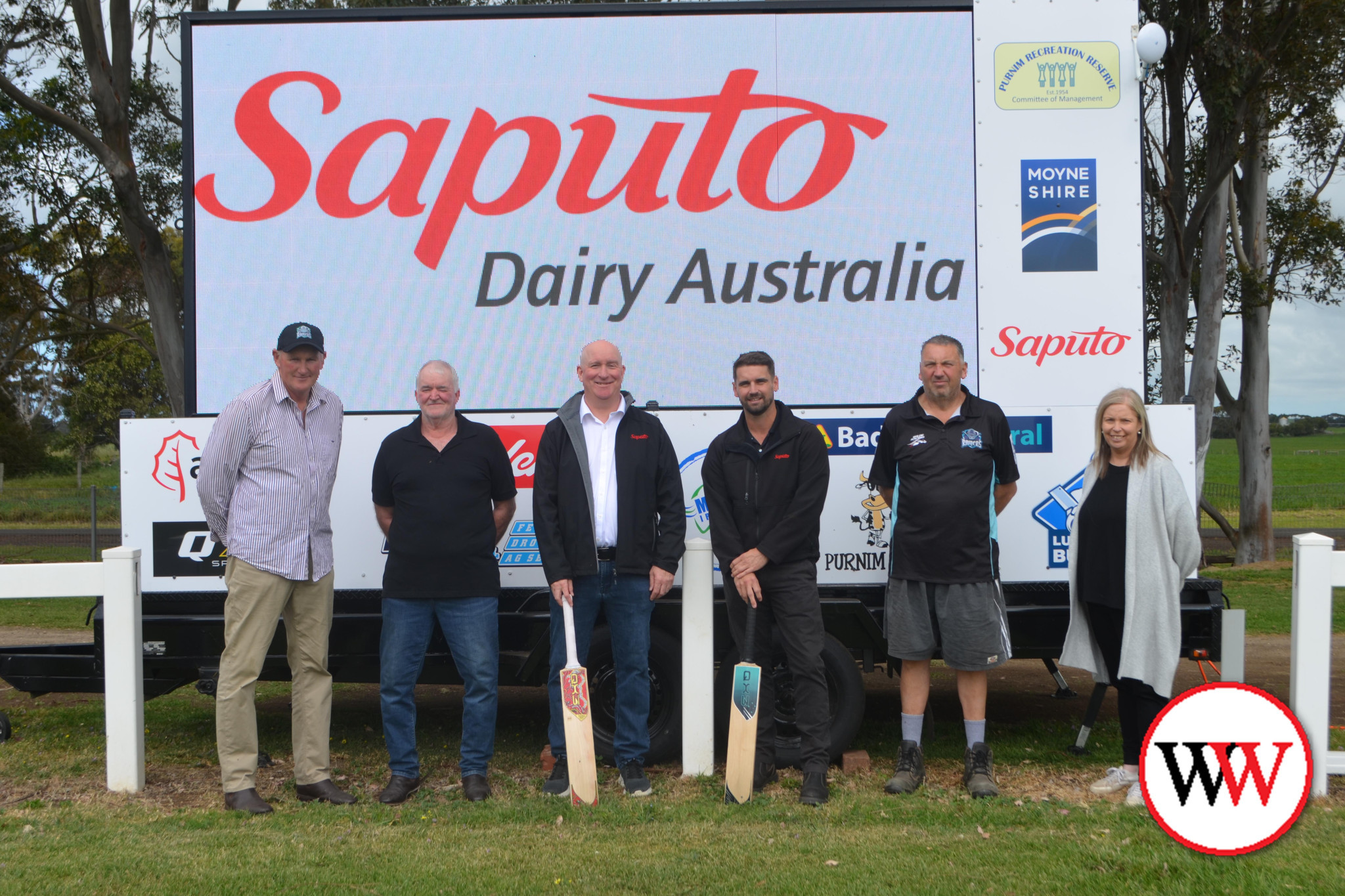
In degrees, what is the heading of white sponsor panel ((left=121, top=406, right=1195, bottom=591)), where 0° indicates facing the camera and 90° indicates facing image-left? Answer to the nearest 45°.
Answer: approximately 0°

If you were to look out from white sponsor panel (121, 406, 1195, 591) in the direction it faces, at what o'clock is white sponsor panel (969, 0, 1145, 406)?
white sponsor panel (969, 0, 1145, 406) is roughly at 9 o'clock from white sponsor panel (121, 406, 1195, 591).

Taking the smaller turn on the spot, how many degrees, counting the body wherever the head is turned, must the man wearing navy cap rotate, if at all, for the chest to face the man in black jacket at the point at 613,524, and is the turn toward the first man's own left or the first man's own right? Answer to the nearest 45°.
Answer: approximately 45° to the first man's own left

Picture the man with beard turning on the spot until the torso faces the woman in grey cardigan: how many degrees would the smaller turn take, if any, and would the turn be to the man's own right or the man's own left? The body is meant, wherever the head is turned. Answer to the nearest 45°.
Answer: approximately 90° to the man's own left

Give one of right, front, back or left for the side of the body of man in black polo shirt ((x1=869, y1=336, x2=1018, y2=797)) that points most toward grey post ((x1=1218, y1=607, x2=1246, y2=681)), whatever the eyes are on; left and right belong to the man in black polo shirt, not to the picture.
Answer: left

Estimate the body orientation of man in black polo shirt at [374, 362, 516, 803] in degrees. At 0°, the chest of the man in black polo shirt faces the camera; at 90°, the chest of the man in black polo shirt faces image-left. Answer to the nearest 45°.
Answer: approximately 0°

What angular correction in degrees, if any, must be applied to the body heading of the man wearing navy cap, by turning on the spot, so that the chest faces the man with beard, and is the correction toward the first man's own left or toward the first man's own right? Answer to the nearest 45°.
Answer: approximately 45° to the first man's own left

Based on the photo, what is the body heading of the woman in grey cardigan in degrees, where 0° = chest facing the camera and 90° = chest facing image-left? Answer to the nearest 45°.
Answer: approximately 45°

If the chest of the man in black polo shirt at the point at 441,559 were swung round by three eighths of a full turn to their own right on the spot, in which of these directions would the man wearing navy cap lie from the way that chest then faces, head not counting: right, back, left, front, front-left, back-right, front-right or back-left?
front-left
